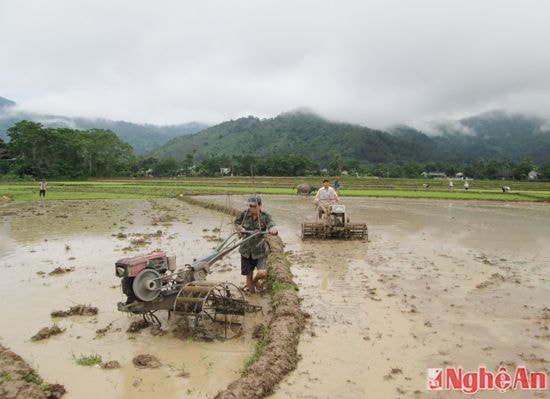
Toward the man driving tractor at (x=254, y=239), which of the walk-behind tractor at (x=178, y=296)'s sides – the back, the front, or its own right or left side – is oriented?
back

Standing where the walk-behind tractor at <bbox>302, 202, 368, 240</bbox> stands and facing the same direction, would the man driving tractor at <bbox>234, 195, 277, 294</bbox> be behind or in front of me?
in front

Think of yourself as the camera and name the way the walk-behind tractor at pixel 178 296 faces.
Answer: facing the viewer and to the left of the viewer

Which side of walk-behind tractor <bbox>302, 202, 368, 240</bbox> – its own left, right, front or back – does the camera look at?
front

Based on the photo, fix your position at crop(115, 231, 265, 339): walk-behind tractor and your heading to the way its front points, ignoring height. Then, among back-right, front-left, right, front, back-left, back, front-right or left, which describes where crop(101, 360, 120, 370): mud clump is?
front

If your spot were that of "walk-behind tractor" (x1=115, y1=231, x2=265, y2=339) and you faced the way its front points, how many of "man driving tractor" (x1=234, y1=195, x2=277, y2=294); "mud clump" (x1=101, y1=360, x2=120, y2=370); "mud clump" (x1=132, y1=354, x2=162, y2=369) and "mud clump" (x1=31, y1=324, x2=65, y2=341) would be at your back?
1

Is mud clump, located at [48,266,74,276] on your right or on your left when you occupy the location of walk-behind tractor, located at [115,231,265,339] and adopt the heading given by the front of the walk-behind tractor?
on your right

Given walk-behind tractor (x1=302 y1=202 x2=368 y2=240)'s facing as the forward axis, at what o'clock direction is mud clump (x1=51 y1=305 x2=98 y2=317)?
The mud clump is roughly at 1 o'clock from the walk-behind tractor.

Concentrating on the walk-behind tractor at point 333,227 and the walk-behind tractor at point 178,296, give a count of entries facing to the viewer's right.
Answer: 0
